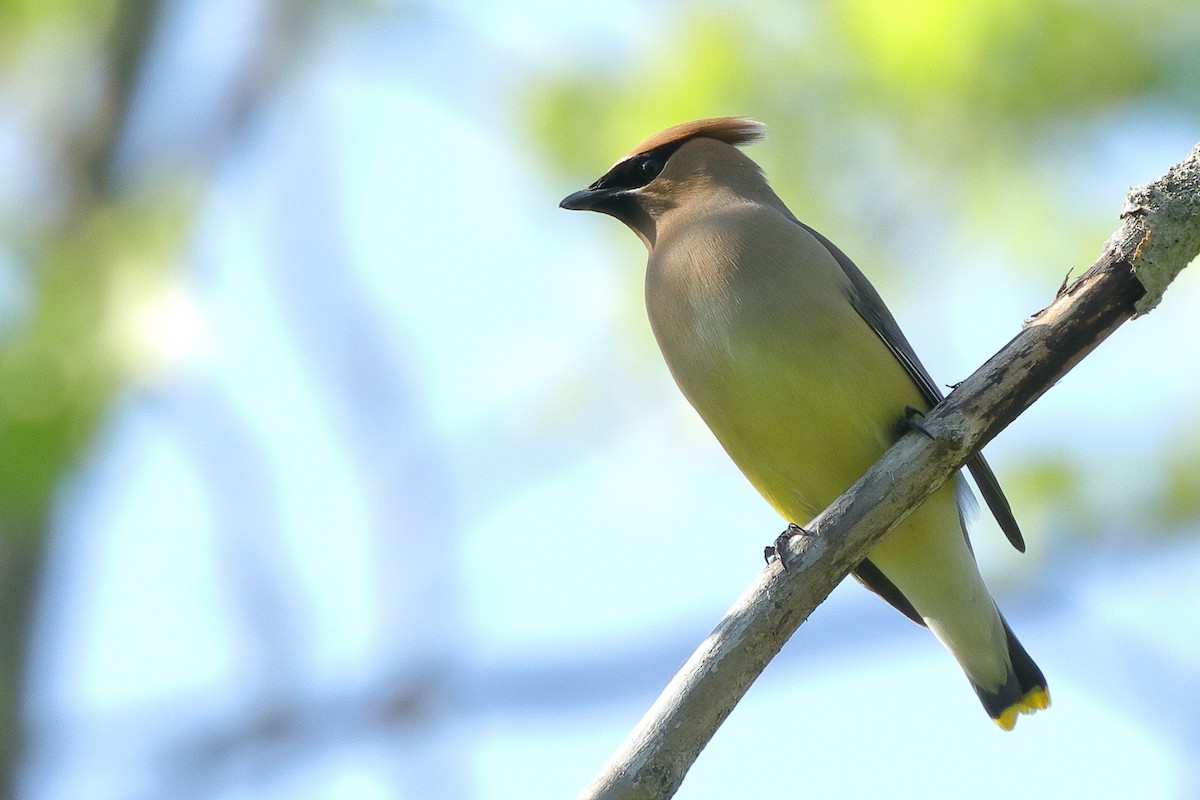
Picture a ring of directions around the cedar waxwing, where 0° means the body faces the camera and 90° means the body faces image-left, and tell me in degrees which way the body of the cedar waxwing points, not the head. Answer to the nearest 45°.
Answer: approximately 45°
